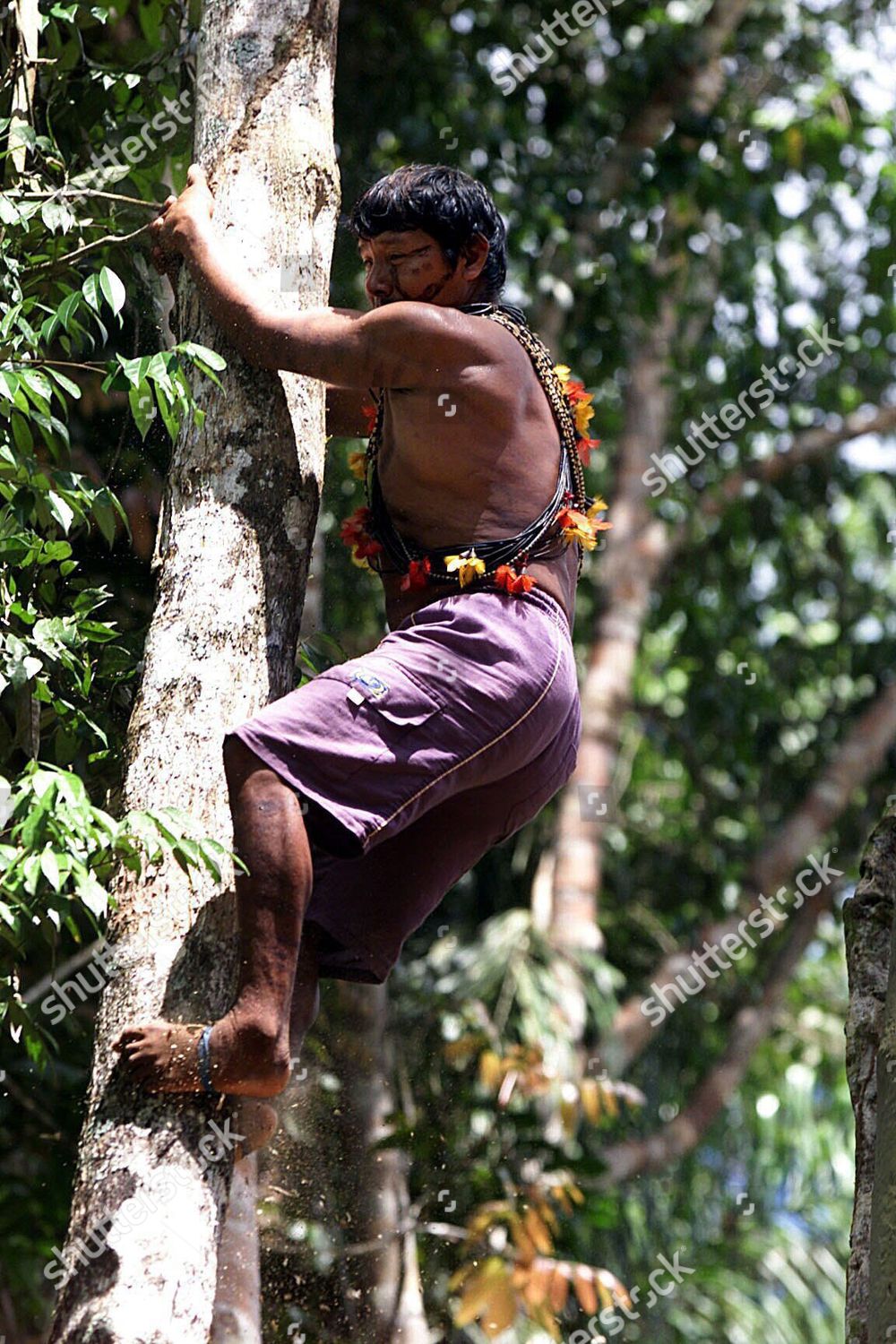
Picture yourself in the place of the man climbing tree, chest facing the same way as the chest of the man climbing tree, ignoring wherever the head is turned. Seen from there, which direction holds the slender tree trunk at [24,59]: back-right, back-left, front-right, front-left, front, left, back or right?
front-right

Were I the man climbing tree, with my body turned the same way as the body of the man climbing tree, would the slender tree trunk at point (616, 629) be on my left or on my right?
on my right

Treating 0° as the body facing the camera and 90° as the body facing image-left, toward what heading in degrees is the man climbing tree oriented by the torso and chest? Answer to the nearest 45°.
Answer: approximately 90°

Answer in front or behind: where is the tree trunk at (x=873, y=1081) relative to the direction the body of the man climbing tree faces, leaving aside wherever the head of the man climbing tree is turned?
behind
